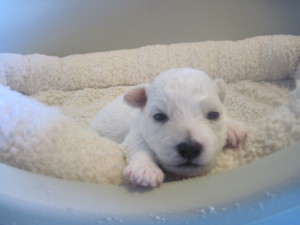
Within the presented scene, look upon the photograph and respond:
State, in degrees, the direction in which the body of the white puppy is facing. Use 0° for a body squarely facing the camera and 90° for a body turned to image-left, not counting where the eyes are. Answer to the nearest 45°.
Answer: approximately 315°
